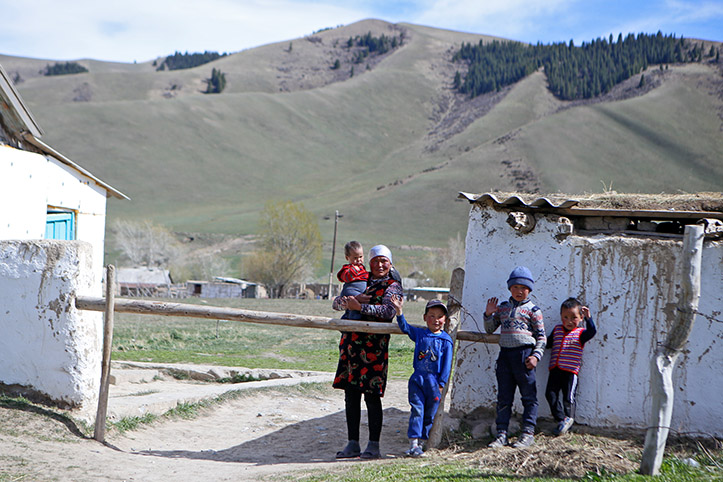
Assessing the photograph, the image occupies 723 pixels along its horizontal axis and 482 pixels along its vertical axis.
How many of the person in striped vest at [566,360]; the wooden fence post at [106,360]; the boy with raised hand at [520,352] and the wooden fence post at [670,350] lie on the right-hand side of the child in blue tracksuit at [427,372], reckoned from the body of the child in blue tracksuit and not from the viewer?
1

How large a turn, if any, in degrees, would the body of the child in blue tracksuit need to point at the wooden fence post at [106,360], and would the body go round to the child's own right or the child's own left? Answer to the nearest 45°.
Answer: approximately 90° to the child's own right

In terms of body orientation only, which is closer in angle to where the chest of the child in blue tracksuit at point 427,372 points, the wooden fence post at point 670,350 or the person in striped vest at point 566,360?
the wooden fence post

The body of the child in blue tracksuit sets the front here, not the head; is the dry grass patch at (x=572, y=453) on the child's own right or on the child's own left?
on the child's own left

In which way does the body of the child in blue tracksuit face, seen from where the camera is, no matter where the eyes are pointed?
toward the camera

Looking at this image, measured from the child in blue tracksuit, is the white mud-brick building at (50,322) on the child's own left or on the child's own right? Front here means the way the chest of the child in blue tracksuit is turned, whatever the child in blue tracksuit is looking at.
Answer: on the child's own right

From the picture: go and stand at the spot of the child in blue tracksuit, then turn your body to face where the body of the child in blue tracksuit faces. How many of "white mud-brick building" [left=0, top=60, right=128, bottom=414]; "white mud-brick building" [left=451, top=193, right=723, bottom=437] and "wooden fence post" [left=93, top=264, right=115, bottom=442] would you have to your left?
1

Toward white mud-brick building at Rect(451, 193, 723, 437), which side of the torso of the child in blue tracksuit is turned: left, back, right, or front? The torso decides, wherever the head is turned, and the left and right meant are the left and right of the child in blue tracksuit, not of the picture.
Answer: left

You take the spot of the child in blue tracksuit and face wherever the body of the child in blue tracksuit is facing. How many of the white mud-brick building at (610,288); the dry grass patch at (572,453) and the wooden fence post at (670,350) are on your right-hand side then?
0

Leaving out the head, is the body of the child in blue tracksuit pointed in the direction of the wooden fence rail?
no

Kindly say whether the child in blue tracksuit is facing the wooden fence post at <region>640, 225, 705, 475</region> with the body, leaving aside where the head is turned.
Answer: no

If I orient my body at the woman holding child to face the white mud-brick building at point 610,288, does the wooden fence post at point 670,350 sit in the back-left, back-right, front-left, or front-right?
front-right

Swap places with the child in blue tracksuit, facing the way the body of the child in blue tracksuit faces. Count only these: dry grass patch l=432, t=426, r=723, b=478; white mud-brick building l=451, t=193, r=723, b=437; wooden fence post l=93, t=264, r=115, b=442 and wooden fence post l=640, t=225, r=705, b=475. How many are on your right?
1

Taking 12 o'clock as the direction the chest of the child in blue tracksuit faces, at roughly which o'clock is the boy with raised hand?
The boy with raised hand is roughly at 9 o'clock from the child in blue tracksuit.

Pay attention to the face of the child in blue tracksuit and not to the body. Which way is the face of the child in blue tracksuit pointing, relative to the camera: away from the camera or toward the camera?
toward the camera
